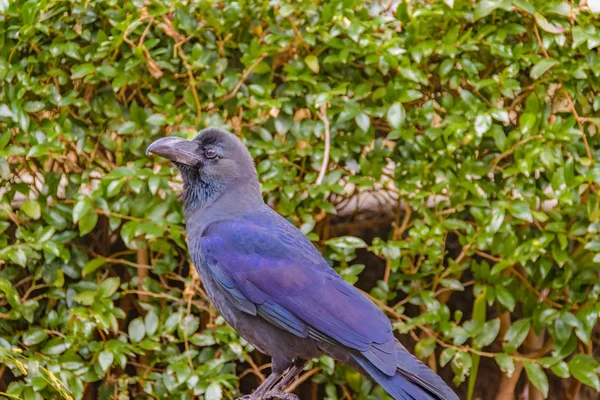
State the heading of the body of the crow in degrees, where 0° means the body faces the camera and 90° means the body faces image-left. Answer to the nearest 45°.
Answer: approximately 90°
